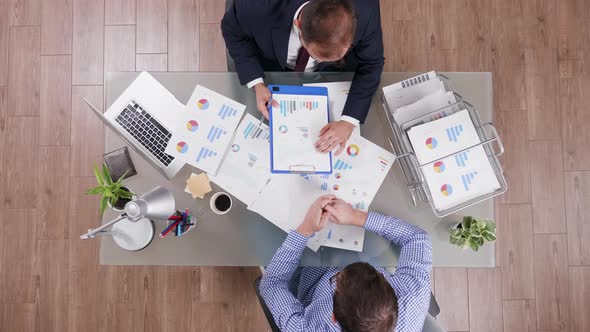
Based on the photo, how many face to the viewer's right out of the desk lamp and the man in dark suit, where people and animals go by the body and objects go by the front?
1

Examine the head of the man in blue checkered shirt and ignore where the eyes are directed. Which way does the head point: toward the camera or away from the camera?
away from the camera

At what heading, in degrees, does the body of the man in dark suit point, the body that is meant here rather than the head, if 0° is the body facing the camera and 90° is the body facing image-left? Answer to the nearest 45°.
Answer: approximately 0°

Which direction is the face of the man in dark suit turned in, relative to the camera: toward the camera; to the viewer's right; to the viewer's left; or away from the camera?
toward the camera

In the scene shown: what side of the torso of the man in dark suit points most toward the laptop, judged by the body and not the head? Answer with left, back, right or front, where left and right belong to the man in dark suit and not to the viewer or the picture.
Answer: right

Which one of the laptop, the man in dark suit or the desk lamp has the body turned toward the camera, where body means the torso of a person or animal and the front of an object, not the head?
the man in dark suit

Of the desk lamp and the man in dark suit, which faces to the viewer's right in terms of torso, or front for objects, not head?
the desk lamp

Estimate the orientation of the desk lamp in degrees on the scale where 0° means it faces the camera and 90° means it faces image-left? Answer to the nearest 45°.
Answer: approximately 270°
